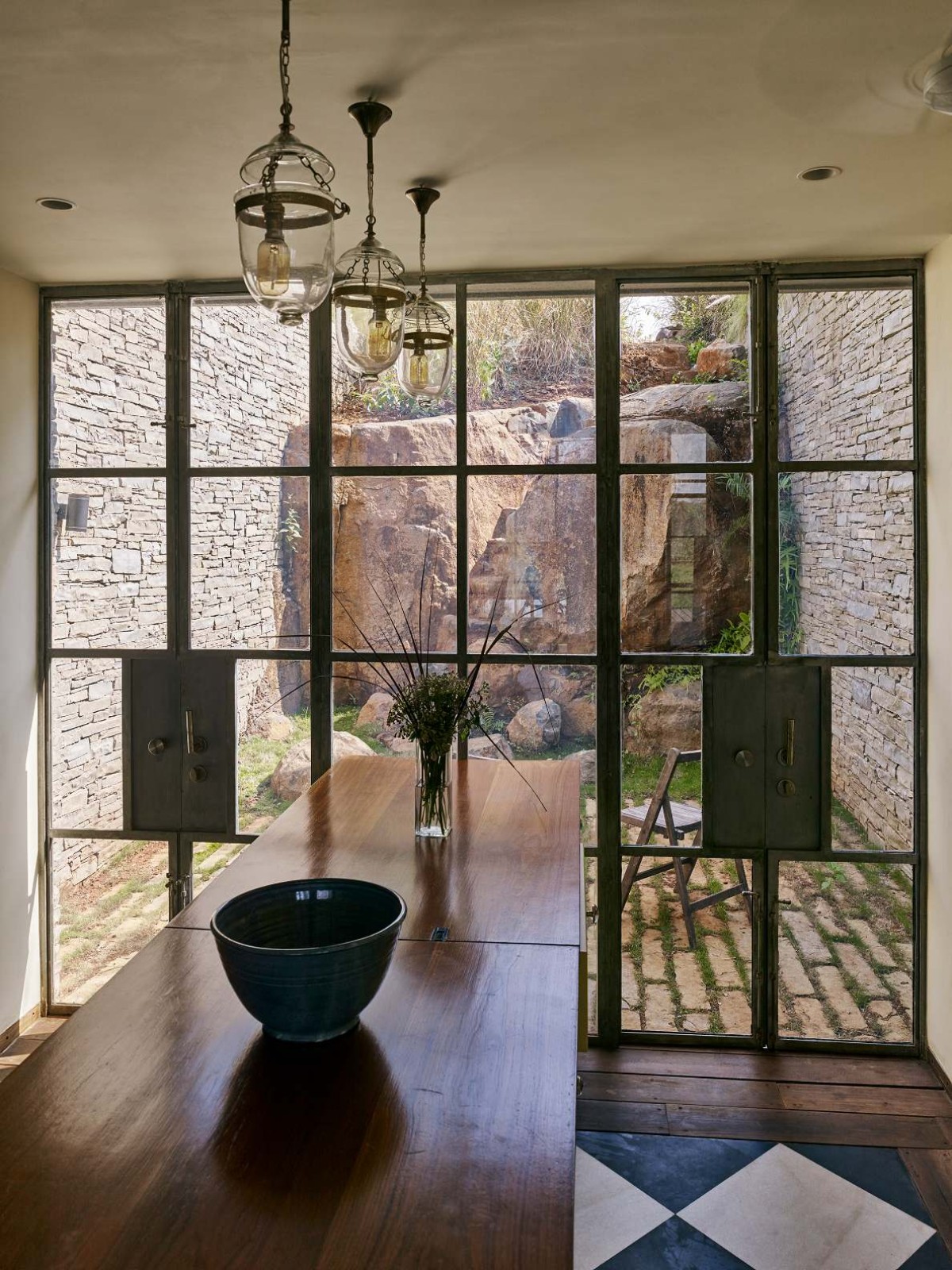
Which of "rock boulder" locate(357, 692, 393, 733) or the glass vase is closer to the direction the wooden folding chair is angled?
the rock boulder

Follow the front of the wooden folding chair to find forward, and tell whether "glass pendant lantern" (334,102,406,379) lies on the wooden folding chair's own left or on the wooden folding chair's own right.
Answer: on the wooden folding chair's own left

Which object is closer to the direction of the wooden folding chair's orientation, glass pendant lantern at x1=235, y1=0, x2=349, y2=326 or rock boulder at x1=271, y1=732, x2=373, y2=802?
the rock boulder

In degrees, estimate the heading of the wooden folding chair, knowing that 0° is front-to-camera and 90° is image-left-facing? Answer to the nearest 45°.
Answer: approximately 135°
